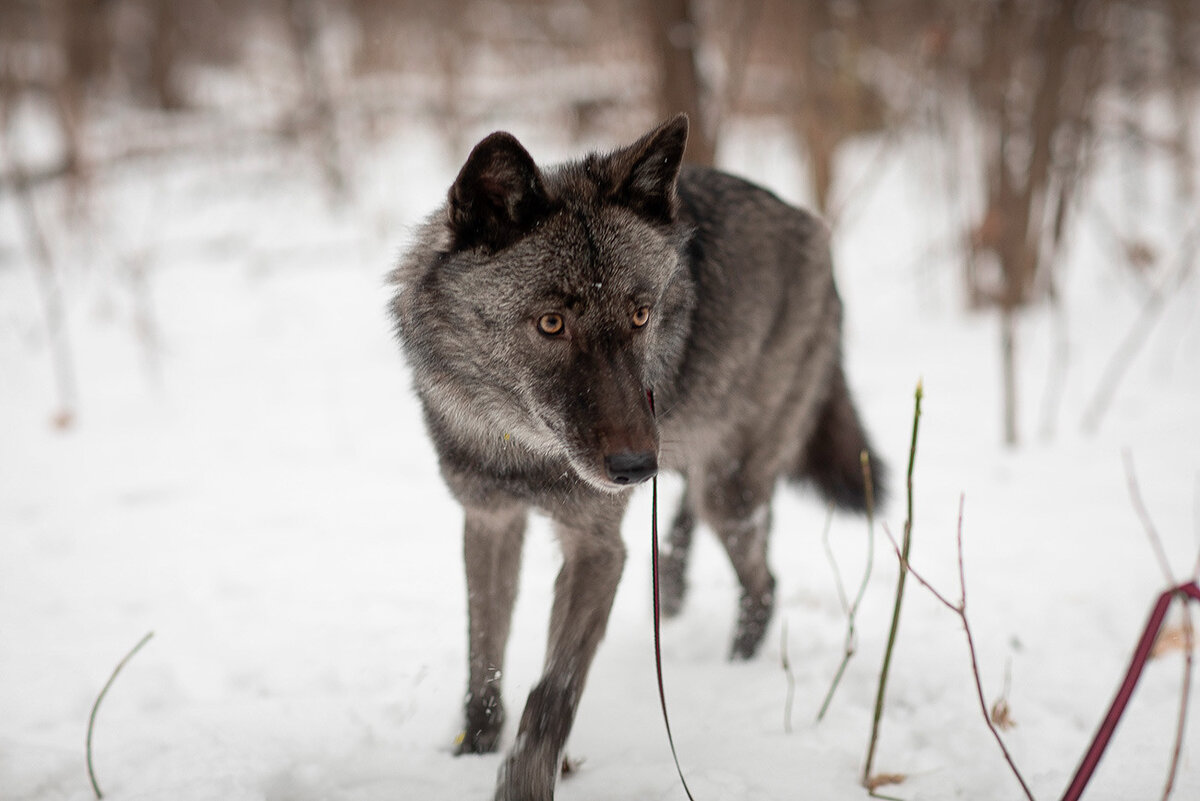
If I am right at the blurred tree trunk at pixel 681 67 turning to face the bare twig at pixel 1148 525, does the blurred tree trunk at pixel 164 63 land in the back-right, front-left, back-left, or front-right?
back-right

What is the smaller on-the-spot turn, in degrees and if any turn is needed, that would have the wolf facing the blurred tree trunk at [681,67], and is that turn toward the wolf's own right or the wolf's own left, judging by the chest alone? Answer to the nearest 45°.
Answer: approximately 135° to the wolf's own right

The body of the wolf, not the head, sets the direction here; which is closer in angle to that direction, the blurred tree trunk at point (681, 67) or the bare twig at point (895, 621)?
the bare twig

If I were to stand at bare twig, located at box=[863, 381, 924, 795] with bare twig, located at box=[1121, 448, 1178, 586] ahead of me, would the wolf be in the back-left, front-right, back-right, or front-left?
back-left

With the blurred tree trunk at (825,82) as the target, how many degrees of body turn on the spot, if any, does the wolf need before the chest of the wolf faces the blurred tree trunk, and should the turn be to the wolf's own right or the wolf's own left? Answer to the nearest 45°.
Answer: approximately 135° to the wolf's own right

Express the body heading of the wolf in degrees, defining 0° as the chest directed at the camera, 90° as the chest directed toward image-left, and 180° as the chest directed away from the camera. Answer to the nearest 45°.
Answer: approximately 45°

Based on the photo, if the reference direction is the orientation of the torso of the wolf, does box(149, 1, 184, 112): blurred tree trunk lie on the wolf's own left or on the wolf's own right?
on the wolf's own right

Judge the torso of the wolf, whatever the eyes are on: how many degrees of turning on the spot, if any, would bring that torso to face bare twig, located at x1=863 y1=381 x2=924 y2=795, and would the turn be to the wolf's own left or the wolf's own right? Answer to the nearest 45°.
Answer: approximately 90° to the wolf's own left

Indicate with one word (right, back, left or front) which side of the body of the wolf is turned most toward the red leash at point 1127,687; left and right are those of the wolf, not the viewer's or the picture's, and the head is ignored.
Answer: left
